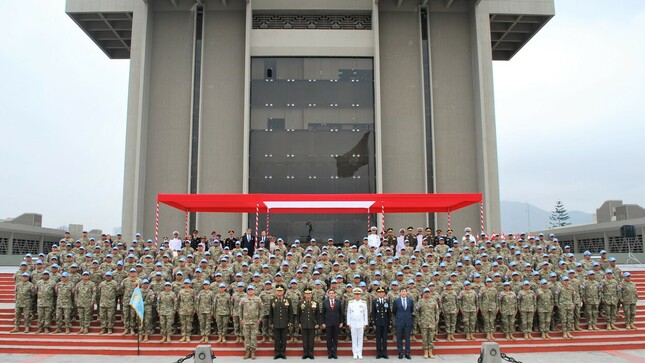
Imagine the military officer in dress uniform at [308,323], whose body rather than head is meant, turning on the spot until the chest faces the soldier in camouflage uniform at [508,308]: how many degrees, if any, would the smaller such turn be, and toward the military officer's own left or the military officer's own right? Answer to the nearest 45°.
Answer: approximately 90° to the military officer's own left

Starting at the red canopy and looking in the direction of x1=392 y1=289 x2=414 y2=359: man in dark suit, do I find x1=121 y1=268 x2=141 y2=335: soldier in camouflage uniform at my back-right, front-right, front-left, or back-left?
front-right

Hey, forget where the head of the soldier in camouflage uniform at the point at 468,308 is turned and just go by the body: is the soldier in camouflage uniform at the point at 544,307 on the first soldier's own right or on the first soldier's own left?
on the first soldier's own left

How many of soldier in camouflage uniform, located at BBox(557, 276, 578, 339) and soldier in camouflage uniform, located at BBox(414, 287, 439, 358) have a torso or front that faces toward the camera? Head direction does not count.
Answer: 2

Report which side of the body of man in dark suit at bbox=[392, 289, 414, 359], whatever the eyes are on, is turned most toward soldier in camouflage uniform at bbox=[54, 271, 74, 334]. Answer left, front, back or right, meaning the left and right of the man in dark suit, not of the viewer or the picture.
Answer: right

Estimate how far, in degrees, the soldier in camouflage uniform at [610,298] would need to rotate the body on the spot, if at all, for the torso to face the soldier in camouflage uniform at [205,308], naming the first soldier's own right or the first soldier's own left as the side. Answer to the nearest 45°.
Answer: approximately 45° to the first soldier's own right

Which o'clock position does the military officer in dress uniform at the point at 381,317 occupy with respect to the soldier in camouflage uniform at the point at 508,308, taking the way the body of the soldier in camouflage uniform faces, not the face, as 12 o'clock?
The military officer in dress uniform is roughly at 2 o'clock from the soldier in camouflage uniform.

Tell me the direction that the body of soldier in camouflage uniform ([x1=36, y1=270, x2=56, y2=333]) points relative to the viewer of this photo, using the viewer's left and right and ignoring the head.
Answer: facing the viewer

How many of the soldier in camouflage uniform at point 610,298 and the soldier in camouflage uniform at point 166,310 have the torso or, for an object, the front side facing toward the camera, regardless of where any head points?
2

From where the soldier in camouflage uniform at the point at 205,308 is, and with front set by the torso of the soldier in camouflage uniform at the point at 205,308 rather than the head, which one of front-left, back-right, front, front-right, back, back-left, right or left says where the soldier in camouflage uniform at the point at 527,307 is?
left

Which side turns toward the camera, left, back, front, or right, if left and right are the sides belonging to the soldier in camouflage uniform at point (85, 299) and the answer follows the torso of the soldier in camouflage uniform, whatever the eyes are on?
front

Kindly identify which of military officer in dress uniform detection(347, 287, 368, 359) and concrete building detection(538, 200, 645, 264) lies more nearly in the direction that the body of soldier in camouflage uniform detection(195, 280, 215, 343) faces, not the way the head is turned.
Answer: the military officer in dress uniform

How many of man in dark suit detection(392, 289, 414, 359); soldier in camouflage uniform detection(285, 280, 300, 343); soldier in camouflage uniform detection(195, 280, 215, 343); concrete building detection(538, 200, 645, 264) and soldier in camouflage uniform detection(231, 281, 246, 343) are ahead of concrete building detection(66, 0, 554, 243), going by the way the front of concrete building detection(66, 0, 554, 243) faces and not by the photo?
4

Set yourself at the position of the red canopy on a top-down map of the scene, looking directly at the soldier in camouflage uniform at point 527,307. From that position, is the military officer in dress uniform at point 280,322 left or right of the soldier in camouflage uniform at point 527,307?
right

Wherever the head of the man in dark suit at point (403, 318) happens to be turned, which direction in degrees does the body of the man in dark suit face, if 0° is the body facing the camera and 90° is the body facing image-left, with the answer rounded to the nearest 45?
approximately 0°

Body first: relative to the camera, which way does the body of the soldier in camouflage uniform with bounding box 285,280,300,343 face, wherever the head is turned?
toward the camera

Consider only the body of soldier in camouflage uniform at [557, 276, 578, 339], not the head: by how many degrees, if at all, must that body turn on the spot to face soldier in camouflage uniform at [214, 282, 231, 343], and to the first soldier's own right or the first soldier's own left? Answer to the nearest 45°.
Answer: approximately 45° to the first soldier's own right

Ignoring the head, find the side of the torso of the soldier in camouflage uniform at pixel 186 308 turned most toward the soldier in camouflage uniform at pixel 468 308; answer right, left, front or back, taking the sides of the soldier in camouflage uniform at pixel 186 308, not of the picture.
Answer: left

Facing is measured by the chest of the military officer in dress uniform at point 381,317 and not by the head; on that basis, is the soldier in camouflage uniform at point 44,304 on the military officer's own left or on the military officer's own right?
on the military officer's own right
